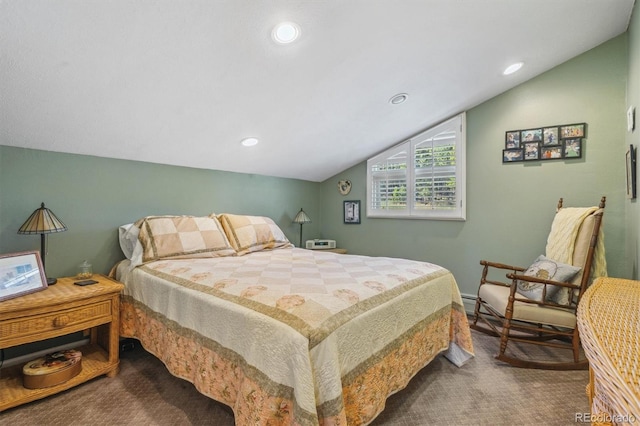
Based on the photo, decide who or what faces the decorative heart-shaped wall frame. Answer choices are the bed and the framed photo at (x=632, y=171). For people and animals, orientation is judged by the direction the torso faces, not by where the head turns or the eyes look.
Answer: the framed photo

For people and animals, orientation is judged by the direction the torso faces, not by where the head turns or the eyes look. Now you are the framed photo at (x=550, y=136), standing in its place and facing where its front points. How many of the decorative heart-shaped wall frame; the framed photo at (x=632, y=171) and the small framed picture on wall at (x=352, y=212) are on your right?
2

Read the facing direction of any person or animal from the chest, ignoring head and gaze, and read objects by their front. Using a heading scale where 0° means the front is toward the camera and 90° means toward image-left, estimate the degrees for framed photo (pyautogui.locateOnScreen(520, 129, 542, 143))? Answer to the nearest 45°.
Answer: approximately 0°

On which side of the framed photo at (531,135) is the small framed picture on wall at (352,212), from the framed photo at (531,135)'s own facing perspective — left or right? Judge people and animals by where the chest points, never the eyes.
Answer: on its right

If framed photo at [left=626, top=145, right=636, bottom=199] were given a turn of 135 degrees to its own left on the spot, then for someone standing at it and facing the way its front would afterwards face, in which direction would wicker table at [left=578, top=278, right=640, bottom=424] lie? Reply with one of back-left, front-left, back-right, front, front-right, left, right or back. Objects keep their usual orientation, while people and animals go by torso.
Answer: front-right

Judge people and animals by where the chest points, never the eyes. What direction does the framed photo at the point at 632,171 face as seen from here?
to the viewer's left

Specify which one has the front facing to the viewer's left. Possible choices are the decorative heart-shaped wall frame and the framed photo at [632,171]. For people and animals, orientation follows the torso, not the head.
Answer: the framed photo

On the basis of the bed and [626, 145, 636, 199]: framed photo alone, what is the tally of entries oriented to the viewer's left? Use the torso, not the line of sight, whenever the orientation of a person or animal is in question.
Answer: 1

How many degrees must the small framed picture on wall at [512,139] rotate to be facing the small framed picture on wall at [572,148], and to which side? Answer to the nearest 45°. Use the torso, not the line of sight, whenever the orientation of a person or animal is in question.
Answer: approximately 90° to its left

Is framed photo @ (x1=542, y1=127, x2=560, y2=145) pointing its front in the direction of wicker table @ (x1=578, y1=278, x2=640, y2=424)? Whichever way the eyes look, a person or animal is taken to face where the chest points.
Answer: yes

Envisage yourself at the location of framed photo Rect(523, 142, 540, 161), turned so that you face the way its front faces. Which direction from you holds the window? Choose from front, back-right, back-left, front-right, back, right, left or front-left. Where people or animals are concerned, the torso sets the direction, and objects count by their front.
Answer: right
